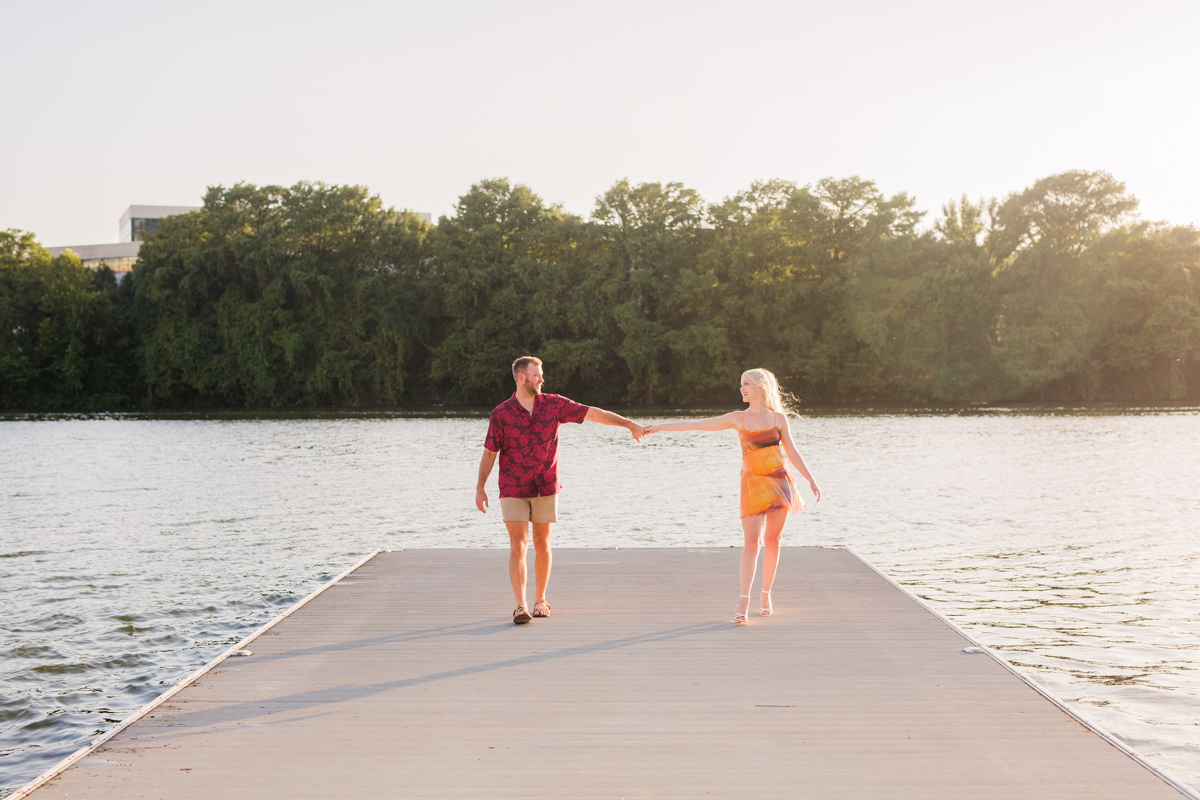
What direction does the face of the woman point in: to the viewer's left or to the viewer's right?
to the viewer's left

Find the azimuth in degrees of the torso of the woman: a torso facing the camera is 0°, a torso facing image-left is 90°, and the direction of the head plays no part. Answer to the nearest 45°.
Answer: approximately 45°

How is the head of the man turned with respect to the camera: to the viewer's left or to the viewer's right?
to the viewer's right
